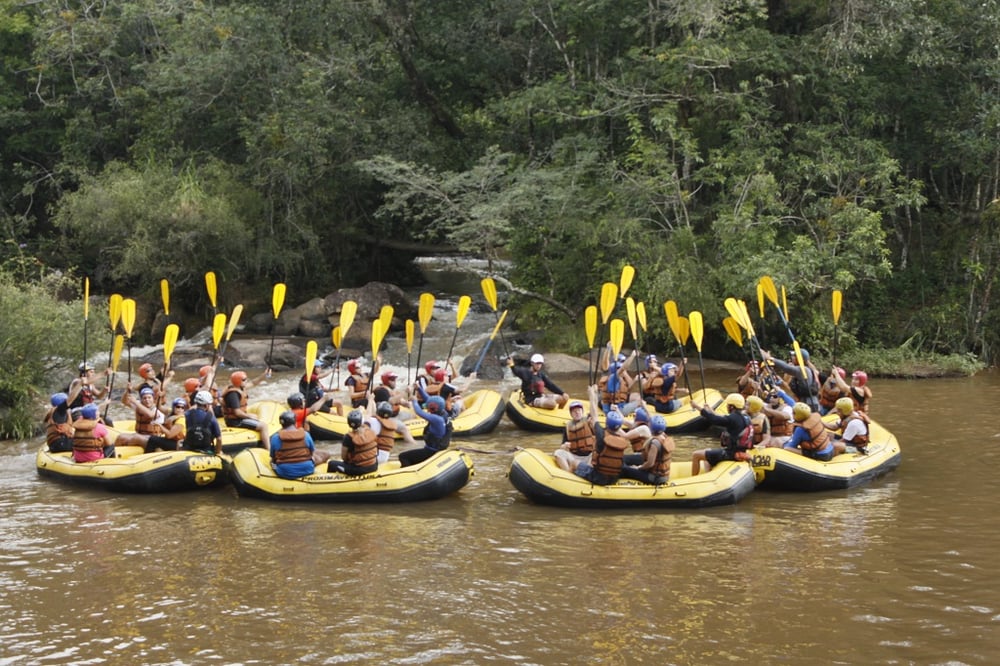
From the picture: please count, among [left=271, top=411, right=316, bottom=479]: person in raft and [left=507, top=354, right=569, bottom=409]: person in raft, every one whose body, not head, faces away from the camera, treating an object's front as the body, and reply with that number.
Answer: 1

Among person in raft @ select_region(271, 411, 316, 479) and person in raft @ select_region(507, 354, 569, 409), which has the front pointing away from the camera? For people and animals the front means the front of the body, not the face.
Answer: person in raft @ select_region(271, 411, 316, 479)

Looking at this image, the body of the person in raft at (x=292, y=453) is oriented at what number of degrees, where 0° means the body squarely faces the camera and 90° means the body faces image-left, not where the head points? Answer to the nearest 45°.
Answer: approximately 180°

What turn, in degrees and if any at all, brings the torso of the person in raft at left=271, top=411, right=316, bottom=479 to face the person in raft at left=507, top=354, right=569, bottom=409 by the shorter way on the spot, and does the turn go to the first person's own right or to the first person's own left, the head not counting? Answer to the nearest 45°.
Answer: approximately 45° to the first person's own right

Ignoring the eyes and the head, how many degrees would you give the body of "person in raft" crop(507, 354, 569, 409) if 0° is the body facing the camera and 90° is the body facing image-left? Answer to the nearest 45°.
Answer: approximately 315°

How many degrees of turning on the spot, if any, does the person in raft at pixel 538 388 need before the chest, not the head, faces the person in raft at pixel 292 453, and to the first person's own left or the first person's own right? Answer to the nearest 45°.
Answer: approximately 90° to the first person's own right
